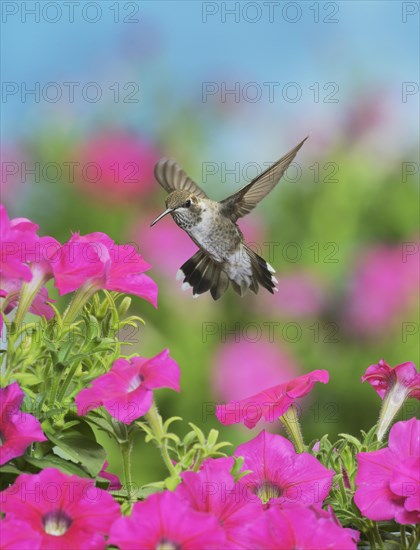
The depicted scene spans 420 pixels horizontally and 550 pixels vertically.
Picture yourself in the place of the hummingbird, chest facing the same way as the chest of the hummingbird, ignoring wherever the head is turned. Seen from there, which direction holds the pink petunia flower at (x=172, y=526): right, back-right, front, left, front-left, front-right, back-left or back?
front-left

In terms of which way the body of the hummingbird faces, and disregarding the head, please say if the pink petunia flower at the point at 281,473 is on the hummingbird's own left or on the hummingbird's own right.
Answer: on the hummingbird's own left

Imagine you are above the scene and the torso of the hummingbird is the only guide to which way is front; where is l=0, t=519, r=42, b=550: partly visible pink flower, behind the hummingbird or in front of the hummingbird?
in front

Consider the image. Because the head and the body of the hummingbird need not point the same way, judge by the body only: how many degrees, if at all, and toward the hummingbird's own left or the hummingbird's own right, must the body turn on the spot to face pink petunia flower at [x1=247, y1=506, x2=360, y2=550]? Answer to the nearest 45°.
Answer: approximately 45° to the hummingbird's own left

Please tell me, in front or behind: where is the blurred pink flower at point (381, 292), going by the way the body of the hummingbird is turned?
behind

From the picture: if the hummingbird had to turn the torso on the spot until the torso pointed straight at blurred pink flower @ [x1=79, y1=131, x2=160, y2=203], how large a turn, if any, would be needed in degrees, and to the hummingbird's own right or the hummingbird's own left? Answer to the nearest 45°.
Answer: approximately 135° to the hummingbird's own right

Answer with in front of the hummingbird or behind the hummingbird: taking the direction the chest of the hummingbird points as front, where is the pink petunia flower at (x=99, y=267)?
in front

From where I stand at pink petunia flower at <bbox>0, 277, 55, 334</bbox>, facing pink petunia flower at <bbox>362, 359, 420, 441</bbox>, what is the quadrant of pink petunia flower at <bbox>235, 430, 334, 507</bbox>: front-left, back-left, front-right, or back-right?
front-right

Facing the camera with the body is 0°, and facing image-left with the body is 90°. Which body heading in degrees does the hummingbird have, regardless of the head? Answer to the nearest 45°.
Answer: approximately 45°
